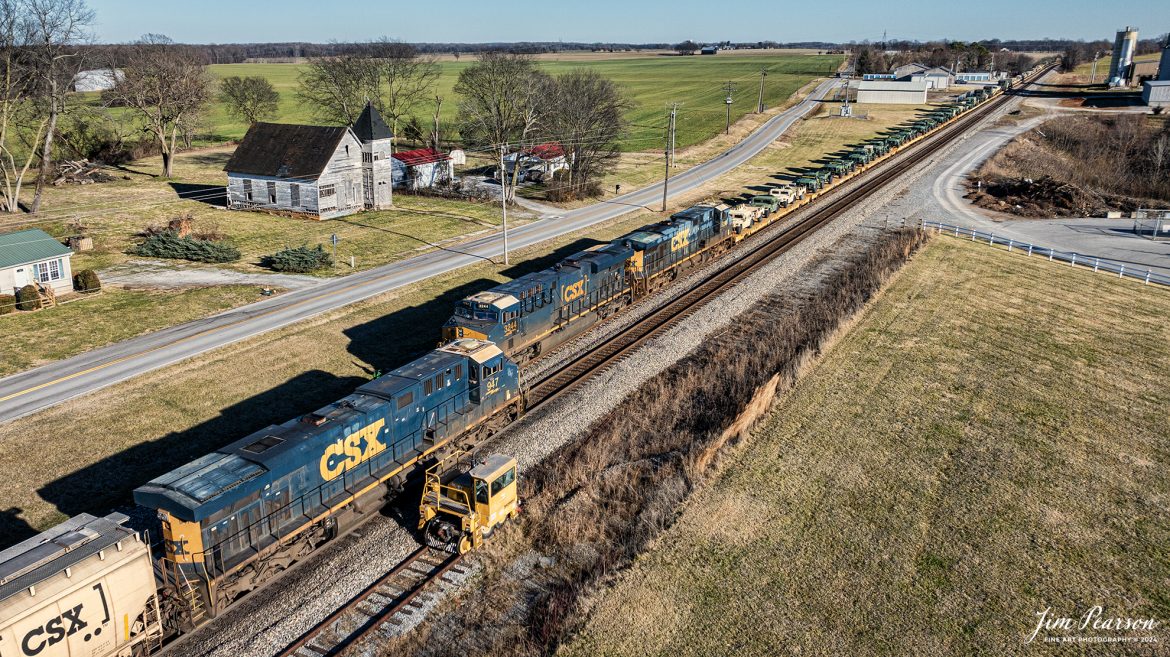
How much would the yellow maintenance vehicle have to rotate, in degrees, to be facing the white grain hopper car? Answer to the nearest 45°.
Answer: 0° — it already faces it

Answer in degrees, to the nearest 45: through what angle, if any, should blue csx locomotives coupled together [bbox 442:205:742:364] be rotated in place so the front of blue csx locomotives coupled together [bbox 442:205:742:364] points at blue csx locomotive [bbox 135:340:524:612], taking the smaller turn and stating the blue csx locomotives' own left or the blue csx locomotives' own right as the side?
approximately 45° to the blue csx locomotives' own left

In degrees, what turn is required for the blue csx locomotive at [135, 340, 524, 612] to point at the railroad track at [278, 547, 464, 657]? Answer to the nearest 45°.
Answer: approximately 90° to its right

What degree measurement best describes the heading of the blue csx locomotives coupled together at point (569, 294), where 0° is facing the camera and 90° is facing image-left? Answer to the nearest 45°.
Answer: approximately 45°

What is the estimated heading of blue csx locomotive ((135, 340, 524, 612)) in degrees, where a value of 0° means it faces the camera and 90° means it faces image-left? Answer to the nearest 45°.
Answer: approximately 225°

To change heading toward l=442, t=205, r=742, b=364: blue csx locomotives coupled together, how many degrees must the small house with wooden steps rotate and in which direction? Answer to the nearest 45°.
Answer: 0° — it already faces it

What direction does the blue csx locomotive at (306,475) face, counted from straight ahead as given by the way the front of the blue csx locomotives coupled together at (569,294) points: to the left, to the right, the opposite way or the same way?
the opposite way

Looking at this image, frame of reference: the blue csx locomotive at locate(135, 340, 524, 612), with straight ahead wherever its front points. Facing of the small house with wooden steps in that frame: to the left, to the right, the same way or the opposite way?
to the right

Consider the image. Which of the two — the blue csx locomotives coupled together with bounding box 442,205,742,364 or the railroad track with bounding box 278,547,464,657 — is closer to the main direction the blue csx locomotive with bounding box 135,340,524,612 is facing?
the blue csx locomotives coupled together

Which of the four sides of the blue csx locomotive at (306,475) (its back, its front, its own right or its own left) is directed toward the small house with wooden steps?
left

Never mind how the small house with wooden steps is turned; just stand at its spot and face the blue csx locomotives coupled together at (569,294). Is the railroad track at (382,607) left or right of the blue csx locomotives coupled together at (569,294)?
right
